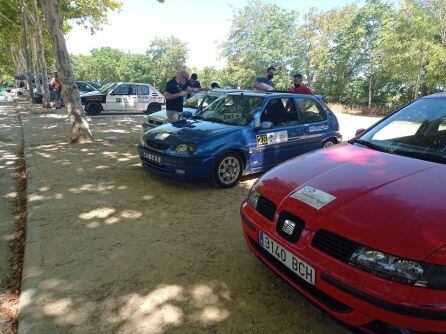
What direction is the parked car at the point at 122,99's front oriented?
to the viewer's left

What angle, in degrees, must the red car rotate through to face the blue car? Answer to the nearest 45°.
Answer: approximately 90° to its right

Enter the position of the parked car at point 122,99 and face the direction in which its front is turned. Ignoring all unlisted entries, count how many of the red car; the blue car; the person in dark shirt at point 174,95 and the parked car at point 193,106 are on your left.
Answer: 4

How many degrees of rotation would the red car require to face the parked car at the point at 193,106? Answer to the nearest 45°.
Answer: approximately 90° to its right

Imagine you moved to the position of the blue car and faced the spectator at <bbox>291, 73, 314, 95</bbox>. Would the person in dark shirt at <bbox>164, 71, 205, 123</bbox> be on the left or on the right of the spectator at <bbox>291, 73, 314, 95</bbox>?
left

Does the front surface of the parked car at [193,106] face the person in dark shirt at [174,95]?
no

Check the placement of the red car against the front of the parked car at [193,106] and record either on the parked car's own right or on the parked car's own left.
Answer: on the parked car's own left

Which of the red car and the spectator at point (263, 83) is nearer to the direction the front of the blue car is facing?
the red car

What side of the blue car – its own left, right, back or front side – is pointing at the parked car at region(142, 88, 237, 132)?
right

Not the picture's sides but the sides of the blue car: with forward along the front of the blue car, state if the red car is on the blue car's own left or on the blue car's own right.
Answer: on the blue car's own left

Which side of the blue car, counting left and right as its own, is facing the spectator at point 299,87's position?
back

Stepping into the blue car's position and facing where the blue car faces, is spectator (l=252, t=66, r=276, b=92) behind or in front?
behind
